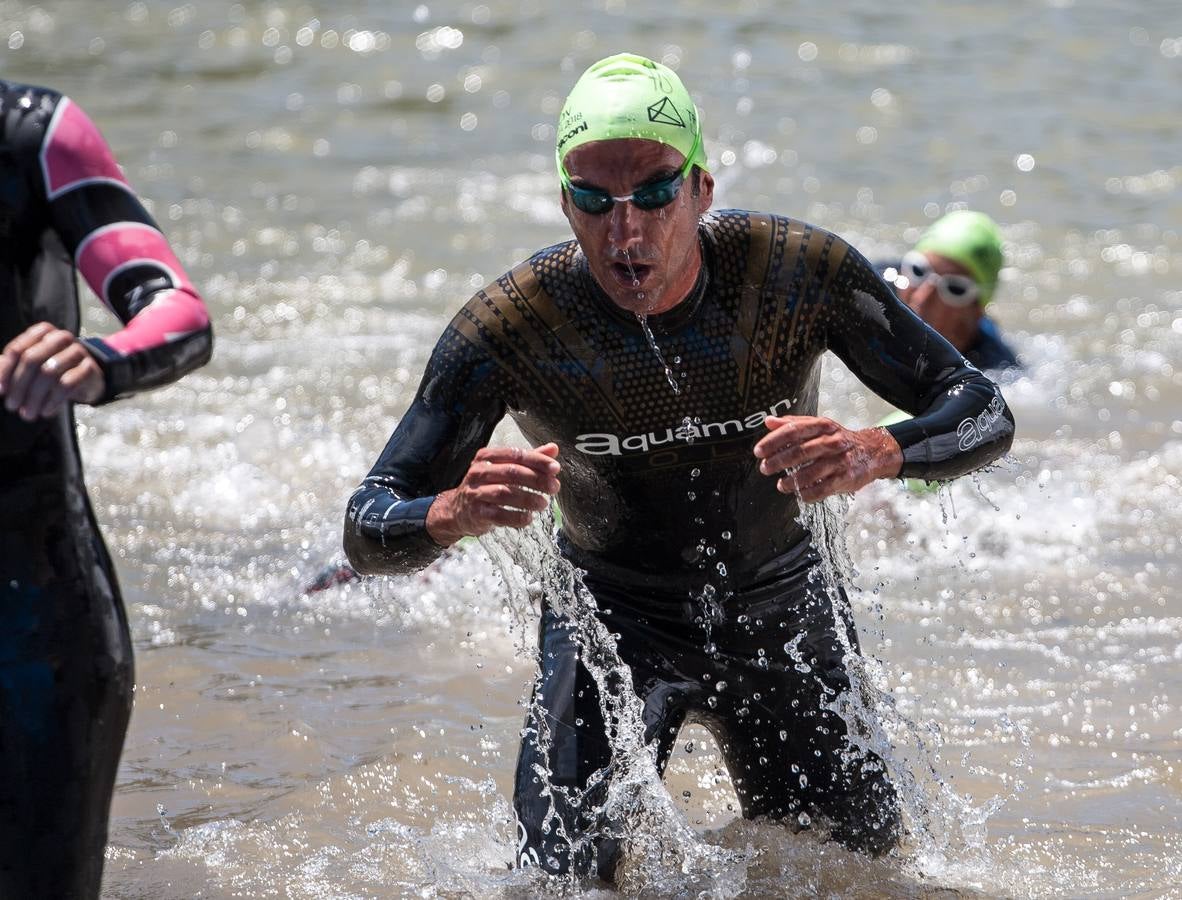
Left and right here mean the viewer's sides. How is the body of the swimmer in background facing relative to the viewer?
facing the viewer and to the left of the viewer

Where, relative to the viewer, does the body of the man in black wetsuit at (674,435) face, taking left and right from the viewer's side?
facing the viewer

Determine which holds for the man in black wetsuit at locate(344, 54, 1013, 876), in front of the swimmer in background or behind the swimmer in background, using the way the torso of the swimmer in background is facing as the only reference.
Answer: in front

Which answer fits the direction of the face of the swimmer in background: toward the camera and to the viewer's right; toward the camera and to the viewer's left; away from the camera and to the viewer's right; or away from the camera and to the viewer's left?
toward the camera and to the viewer's left

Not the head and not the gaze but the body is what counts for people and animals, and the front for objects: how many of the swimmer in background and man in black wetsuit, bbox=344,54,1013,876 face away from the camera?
0

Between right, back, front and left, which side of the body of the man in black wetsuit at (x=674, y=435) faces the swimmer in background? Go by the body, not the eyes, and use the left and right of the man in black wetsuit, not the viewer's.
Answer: back

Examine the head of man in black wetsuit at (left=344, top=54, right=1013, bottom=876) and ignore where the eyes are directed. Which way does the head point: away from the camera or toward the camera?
toward the camera
